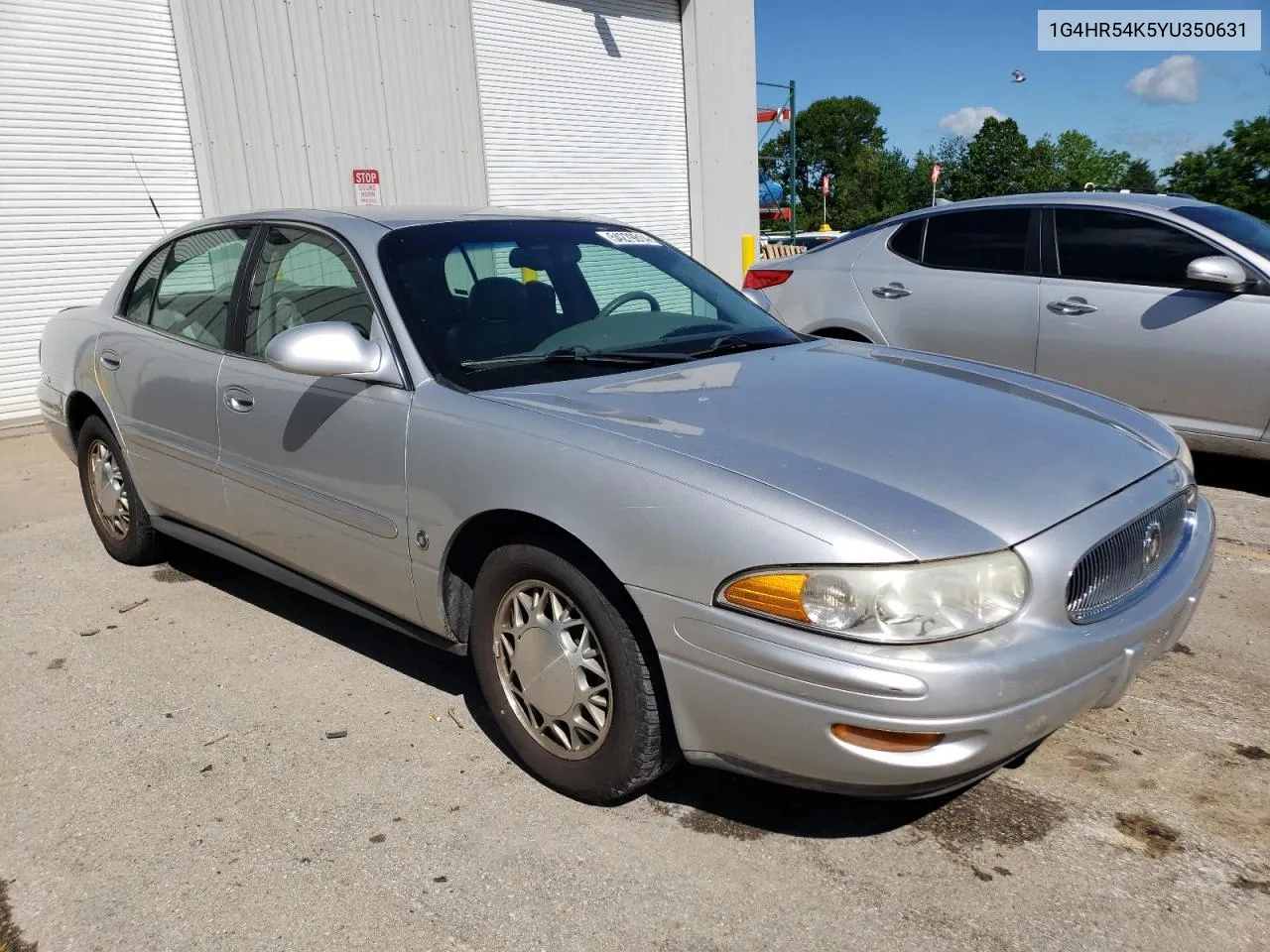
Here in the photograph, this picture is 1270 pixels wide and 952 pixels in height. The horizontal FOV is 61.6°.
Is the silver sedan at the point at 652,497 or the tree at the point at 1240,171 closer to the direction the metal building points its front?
the silver sedan

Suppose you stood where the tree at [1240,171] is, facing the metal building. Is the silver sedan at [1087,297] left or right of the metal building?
left

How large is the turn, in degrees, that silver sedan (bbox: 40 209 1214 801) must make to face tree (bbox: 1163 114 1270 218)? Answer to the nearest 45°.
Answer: approximately 90° to its left

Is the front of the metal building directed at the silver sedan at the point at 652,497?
yes

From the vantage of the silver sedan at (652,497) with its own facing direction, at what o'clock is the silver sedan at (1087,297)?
the silver sedan at (1087,297) is roughly at 9 o'clock from the silver sedan at (652,497).

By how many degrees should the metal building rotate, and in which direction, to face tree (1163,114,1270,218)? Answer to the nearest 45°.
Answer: approximately 90° to its left

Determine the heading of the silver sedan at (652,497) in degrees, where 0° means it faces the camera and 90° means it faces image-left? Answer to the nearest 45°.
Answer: approximately 315°

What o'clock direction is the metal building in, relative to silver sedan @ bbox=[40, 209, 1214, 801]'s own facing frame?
The metal building is roughly at 7 o'clock from the silver sedan.

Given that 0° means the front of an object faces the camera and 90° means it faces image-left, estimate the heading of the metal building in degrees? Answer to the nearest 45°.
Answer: approximately 0°
